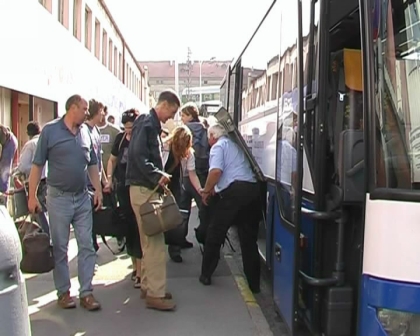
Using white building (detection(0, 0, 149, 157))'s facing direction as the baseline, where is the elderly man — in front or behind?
in front

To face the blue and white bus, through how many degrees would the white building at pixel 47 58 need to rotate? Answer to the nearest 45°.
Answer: approximately 45° to its right

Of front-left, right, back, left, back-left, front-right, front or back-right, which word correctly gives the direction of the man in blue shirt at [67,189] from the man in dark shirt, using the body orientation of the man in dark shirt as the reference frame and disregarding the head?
back

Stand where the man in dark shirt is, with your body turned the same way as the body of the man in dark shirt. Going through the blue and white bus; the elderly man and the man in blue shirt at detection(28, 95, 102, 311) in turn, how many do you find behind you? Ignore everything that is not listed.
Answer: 1

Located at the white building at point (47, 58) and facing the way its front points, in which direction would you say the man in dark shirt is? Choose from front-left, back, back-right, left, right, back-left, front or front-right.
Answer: front-right

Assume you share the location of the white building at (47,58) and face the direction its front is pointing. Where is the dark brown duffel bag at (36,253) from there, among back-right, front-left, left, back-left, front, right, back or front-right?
front-right

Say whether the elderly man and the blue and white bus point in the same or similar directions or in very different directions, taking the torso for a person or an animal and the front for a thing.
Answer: very different directions

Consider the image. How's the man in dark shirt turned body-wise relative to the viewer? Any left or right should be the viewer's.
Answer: facing to the right of the viewer

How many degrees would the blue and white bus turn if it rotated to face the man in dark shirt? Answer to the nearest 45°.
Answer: approximately 45° to its right

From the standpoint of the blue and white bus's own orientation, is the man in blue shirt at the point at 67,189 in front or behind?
in front

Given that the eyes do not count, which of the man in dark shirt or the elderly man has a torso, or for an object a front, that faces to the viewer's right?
the man in dark shirt

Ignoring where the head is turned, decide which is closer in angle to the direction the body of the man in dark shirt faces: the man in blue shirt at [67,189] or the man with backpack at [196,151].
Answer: the man with backpack

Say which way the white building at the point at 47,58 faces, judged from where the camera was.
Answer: facing the viewer and to the right of the viewer

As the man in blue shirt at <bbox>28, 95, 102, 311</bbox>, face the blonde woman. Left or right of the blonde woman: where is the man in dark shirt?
right

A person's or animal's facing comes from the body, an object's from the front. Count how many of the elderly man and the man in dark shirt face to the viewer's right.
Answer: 1
